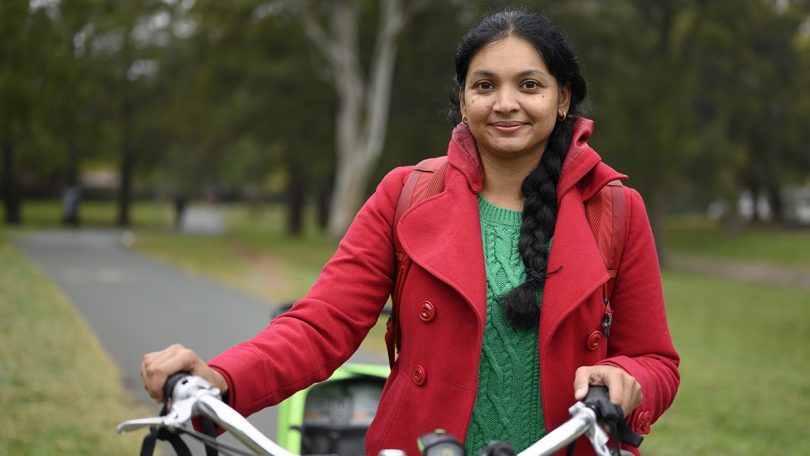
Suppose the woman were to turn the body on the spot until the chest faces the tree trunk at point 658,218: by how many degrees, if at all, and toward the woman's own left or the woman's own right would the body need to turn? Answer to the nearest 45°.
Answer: approximately 180°

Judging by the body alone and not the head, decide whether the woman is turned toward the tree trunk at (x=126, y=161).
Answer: no

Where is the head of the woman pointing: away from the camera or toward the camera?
toward the camera

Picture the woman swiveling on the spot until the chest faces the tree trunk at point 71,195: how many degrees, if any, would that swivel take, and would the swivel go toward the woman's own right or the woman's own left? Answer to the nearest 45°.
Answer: approximately 180°

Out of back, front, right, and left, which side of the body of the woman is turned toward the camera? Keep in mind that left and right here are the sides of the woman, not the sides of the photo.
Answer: front

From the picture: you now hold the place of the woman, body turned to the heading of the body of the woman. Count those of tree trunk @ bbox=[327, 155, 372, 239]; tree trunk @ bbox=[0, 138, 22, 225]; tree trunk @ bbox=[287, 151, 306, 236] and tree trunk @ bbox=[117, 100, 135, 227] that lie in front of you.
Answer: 0

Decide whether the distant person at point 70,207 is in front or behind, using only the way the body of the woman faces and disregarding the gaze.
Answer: behind

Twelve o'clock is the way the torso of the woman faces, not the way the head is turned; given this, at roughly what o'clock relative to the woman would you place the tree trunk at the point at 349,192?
The tree trunk is roughly at 6 o'clock from the woman.

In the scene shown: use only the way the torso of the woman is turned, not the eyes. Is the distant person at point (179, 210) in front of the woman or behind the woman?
behind

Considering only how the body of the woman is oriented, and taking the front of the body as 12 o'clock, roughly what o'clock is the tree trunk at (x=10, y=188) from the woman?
The tree trunk is roughly at 5 o'clock from the woman.

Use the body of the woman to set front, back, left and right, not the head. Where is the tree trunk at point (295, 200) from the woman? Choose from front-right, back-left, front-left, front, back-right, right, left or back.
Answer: back

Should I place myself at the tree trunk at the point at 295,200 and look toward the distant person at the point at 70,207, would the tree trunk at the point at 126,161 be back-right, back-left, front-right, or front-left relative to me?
front-right

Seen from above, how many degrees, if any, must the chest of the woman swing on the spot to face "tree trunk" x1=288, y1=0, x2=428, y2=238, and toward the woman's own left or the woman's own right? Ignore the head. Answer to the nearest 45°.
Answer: approximately 180°
